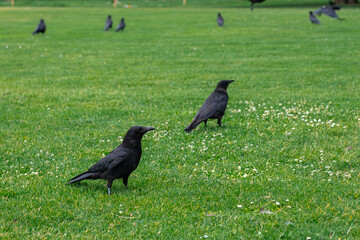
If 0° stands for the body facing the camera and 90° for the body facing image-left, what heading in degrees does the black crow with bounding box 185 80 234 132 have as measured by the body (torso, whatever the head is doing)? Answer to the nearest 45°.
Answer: approximately 270°

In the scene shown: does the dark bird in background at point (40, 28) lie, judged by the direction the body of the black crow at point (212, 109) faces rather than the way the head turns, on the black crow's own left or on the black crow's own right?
on the black crow's own left

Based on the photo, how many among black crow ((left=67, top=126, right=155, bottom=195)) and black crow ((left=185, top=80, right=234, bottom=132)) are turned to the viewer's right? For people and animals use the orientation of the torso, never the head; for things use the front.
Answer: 2

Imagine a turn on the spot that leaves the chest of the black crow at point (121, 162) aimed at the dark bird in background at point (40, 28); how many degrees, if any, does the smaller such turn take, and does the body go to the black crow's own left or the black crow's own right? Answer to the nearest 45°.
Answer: approximately 90° to the black crow's own left

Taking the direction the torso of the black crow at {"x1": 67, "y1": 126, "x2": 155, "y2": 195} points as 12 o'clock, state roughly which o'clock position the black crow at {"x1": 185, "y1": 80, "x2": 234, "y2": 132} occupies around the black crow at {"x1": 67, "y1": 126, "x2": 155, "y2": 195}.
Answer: the black crow at {"x1": 185, "y1": 80, "x2": 234, "y2": 132} is roughly at 10 o'clock from the black crow at {"x1": 67, "y1": 126, "x2": 155, "y2": 195}.

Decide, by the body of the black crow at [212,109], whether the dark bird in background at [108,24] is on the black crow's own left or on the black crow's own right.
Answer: on the black crow's own left

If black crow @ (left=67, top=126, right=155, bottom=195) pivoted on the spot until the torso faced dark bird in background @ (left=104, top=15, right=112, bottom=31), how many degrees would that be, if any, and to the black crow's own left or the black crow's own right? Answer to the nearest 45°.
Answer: approximately 90° to the black crow's own left

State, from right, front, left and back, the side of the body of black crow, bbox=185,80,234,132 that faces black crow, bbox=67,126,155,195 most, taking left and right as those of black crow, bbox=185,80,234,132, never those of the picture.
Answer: back

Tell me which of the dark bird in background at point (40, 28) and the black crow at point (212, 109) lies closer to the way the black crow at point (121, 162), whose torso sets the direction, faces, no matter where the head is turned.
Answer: the black crow

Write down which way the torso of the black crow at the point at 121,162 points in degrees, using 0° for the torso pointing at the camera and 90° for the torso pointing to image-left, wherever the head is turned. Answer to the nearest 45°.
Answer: approximately 270°

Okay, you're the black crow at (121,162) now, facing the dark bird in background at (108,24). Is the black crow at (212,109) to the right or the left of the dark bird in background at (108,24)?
right
